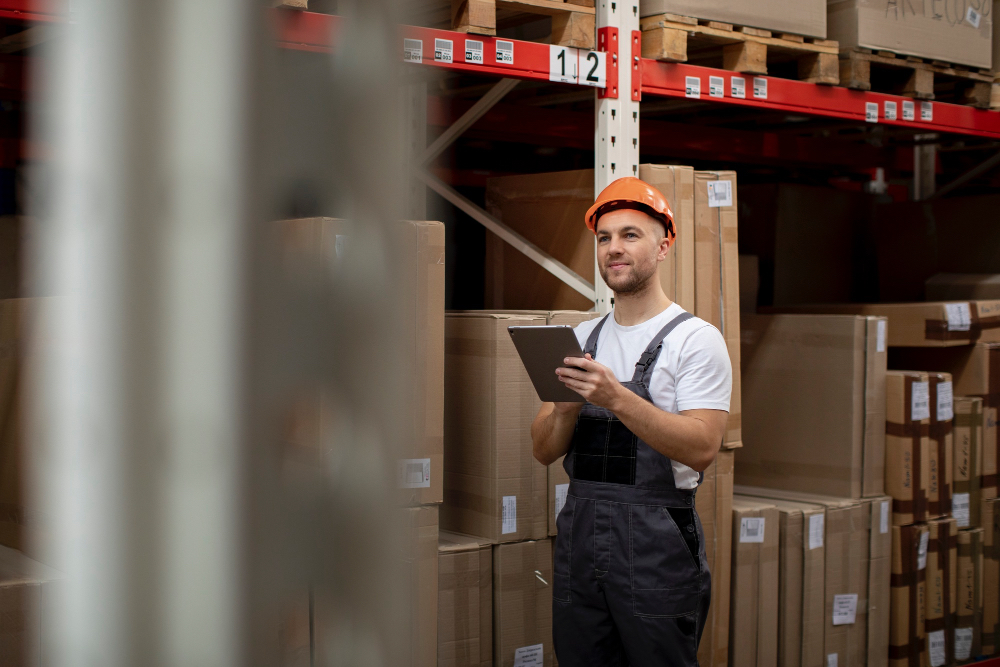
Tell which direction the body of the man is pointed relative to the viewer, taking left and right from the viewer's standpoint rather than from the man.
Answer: facing the viewer and to the left of the viewer

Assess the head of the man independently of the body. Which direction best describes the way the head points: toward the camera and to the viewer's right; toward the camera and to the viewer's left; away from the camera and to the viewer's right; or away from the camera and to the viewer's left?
toward the camera and to the viewer's left

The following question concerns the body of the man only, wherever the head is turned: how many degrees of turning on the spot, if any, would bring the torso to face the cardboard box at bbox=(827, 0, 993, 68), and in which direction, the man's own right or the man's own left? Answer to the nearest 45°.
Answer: approximately 180°

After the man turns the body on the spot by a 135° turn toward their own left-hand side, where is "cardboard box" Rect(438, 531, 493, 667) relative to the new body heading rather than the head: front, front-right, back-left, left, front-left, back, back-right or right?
back-left

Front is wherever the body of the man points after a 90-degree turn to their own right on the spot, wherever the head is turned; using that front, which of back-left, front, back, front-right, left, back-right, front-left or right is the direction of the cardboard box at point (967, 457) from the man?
right

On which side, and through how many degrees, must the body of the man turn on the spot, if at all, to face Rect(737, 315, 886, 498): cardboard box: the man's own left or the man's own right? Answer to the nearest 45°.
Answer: approximately 180°

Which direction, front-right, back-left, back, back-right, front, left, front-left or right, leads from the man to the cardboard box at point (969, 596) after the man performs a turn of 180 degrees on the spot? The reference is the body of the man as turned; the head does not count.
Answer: front

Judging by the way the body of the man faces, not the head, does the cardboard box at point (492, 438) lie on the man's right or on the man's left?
on the man's right

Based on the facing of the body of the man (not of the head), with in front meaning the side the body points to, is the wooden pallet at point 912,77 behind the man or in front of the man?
behind
